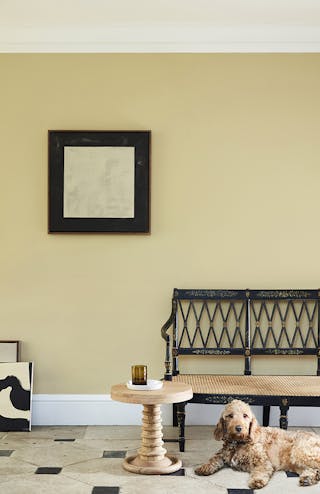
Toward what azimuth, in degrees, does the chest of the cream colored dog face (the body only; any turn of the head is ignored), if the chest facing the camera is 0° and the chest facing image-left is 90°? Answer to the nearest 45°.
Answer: approximately 45°

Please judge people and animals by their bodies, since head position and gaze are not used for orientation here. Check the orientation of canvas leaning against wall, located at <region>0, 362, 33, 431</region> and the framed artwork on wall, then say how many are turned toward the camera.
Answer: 2

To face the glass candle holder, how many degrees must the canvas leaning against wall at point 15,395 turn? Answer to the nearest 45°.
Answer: approximately 45° to its left

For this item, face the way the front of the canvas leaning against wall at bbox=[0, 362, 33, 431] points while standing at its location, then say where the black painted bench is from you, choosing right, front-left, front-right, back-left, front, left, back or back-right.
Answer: left

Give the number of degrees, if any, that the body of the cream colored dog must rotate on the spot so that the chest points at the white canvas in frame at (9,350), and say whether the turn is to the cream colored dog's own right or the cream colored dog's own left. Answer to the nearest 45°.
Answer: approximately 90° to the cream colored dog's own right

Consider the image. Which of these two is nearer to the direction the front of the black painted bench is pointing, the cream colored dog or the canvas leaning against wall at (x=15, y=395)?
the cream colored dog

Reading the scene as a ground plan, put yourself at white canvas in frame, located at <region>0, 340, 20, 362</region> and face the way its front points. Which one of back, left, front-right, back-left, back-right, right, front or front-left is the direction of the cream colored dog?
front-left

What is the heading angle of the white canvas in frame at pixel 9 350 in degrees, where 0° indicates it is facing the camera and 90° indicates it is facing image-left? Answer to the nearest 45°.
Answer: approximately 0°

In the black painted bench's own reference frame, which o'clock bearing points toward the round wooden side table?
The round wooden side table is roughly at 1 o'clock from the black painted bench.

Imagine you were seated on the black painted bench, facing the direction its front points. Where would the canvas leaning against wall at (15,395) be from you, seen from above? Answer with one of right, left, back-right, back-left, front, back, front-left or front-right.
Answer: right

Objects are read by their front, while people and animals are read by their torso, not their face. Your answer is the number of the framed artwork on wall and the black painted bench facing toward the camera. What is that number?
2

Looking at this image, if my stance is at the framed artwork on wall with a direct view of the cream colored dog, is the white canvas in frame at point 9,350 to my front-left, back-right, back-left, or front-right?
back-right
